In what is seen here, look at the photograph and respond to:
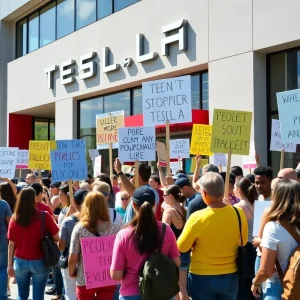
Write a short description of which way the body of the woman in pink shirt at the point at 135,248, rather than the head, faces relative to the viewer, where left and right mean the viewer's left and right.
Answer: facing away from the viewer

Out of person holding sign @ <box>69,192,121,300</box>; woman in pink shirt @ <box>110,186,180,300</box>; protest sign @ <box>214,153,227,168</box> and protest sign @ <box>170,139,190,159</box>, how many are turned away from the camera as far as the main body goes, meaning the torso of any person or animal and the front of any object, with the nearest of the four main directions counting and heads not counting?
2

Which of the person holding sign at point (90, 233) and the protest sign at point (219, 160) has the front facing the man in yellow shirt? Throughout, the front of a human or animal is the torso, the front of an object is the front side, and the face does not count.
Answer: the protest sign

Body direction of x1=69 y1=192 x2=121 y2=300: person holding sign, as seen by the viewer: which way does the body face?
away from the camera

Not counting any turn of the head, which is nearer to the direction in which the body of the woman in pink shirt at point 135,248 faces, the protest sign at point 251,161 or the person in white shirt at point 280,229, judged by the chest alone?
the protest sign

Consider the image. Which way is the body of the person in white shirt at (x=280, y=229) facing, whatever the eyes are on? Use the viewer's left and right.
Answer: facing away from the viewer and to the left of the viewer

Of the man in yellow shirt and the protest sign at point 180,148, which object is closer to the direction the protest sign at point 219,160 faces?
the man in yellow shirt

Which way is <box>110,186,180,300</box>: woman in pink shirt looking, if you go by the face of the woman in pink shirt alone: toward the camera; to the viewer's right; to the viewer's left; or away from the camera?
away from the camera

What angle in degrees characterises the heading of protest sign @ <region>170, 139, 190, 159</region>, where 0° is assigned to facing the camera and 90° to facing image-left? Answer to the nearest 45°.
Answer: approximately 0°

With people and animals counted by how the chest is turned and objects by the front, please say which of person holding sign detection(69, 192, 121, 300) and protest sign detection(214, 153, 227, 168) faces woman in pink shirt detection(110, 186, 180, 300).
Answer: the protest sign

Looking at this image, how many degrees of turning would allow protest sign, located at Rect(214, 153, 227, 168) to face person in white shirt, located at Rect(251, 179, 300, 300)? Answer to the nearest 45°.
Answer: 0° — it already faces them

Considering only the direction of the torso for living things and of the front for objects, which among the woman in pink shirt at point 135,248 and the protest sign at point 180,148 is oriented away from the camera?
the woman in pink shirt
